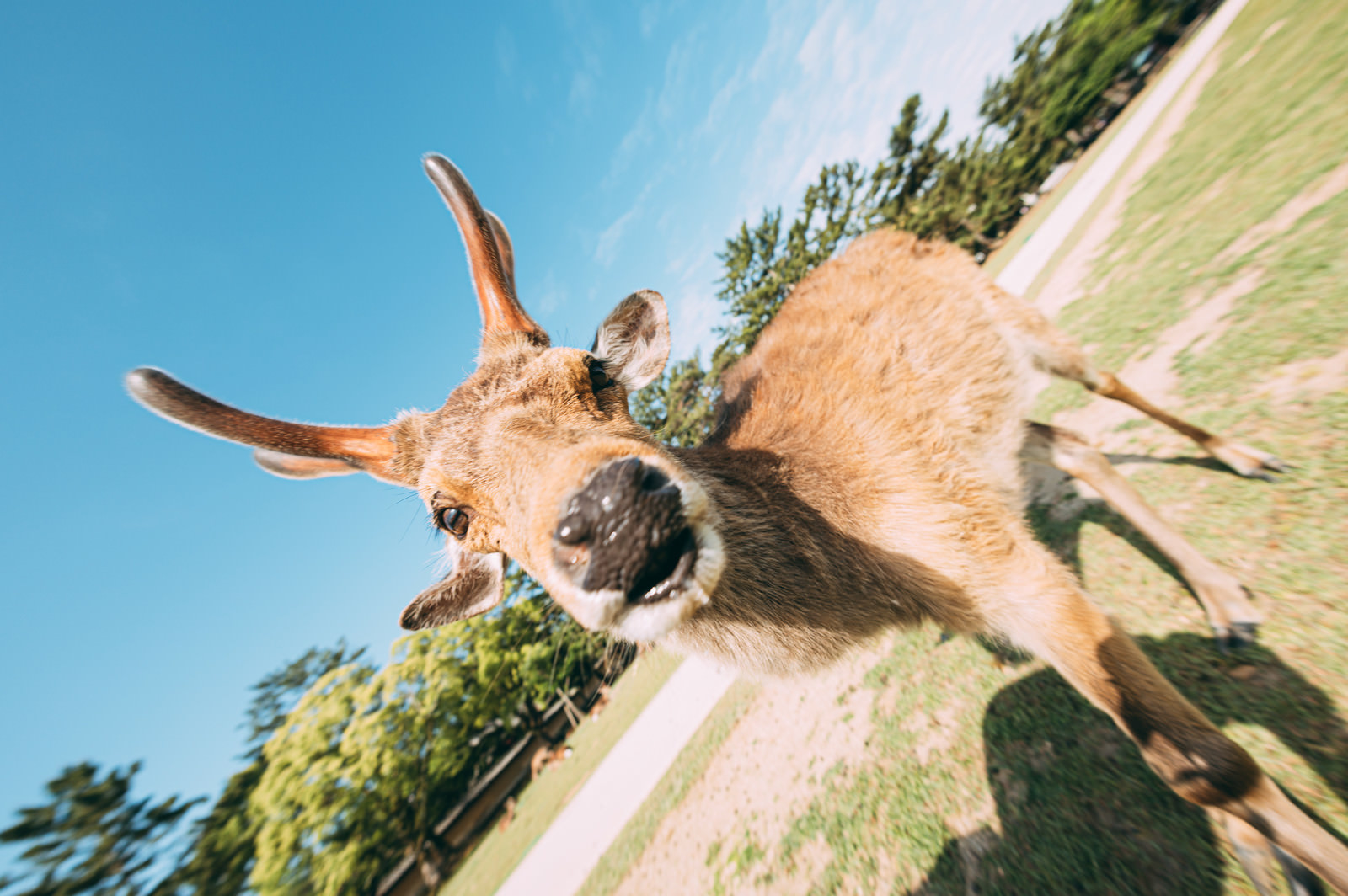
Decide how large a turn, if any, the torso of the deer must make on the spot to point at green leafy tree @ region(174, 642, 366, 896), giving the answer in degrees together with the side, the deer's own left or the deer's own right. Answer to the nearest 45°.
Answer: approximately 90° to the deer's own right

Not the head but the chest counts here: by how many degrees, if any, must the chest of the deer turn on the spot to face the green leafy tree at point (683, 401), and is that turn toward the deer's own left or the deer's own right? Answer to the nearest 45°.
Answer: approximately 135° to the deer's own right

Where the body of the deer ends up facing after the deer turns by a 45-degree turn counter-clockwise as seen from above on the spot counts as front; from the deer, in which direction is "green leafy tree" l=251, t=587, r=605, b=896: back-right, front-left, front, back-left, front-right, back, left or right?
back-right

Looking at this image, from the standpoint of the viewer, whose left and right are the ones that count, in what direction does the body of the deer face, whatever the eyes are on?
facing the viewer and to the left of the viewer
